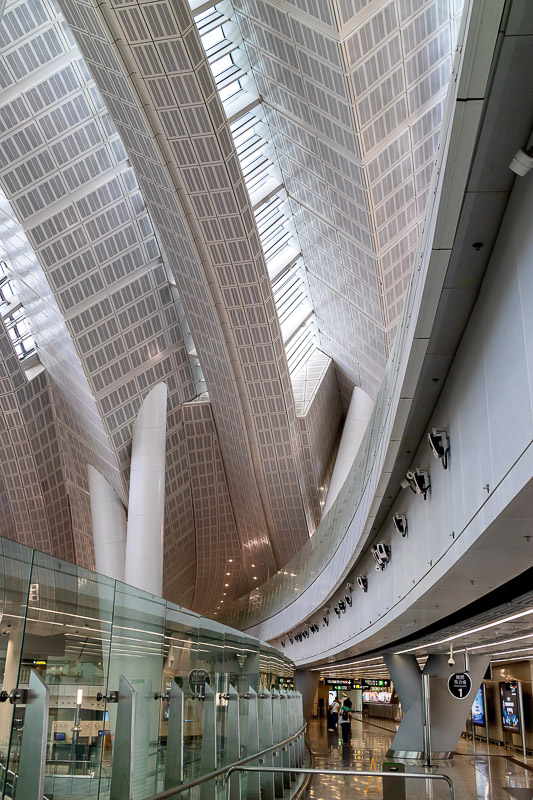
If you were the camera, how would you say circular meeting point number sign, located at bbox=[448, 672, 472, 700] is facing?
facing the viewer

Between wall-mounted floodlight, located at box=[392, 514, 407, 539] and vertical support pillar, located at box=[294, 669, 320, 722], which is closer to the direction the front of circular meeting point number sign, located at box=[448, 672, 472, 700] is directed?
the wall-mounted floodlight

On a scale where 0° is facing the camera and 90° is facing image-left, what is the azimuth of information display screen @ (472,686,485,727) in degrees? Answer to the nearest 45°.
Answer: approximately 45°

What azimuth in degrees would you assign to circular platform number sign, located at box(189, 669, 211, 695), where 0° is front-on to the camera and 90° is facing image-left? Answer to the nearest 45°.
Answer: approximately 0°

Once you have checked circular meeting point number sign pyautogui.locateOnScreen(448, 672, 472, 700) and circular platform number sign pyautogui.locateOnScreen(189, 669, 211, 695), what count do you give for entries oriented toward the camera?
2

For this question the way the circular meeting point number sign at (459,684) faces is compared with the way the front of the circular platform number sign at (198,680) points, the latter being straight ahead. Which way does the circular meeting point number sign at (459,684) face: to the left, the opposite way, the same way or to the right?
the same way

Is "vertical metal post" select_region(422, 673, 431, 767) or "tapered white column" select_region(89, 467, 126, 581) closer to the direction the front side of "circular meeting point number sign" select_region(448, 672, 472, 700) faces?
the vertical metal post

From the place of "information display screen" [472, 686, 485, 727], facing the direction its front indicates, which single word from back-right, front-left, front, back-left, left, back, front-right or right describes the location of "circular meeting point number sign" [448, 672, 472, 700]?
front-left

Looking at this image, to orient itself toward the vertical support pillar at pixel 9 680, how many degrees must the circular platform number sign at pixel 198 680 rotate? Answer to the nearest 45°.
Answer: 0° — it already faces it
